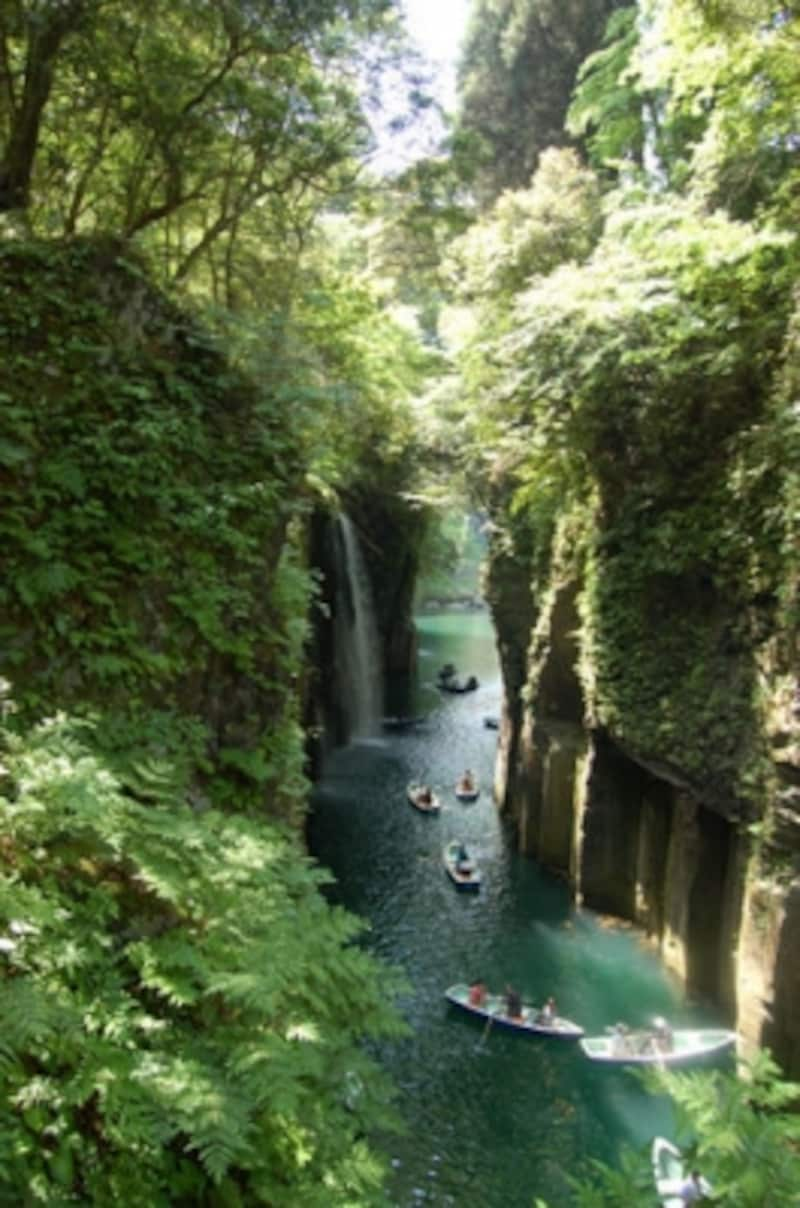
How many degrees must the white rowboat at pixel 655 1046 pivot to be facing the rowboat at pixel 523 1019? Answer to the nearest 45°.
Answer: approximately 180°

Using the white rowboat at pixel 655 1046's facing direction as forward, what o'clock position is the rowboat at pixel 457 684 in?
The rowboat is roughly at 8 o'clock from the white rowboat.

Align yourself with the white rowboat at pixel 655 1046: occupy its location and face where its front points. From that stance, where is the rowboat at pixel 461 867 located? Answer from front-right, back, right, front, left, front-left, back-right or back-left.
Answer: back-left
